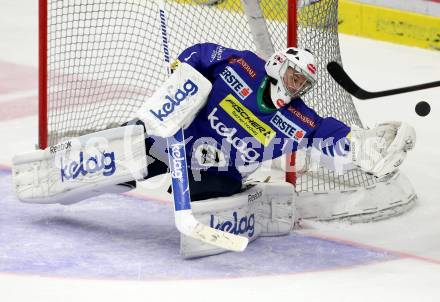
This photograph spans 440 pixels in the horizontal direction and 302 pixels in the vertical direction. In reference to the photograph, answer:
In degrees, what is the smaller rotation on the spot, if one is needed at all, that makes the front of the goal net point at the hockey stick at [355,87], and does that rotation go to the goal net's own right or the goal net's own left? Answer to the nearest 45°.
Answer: approximately 90° to the goal net's own left
